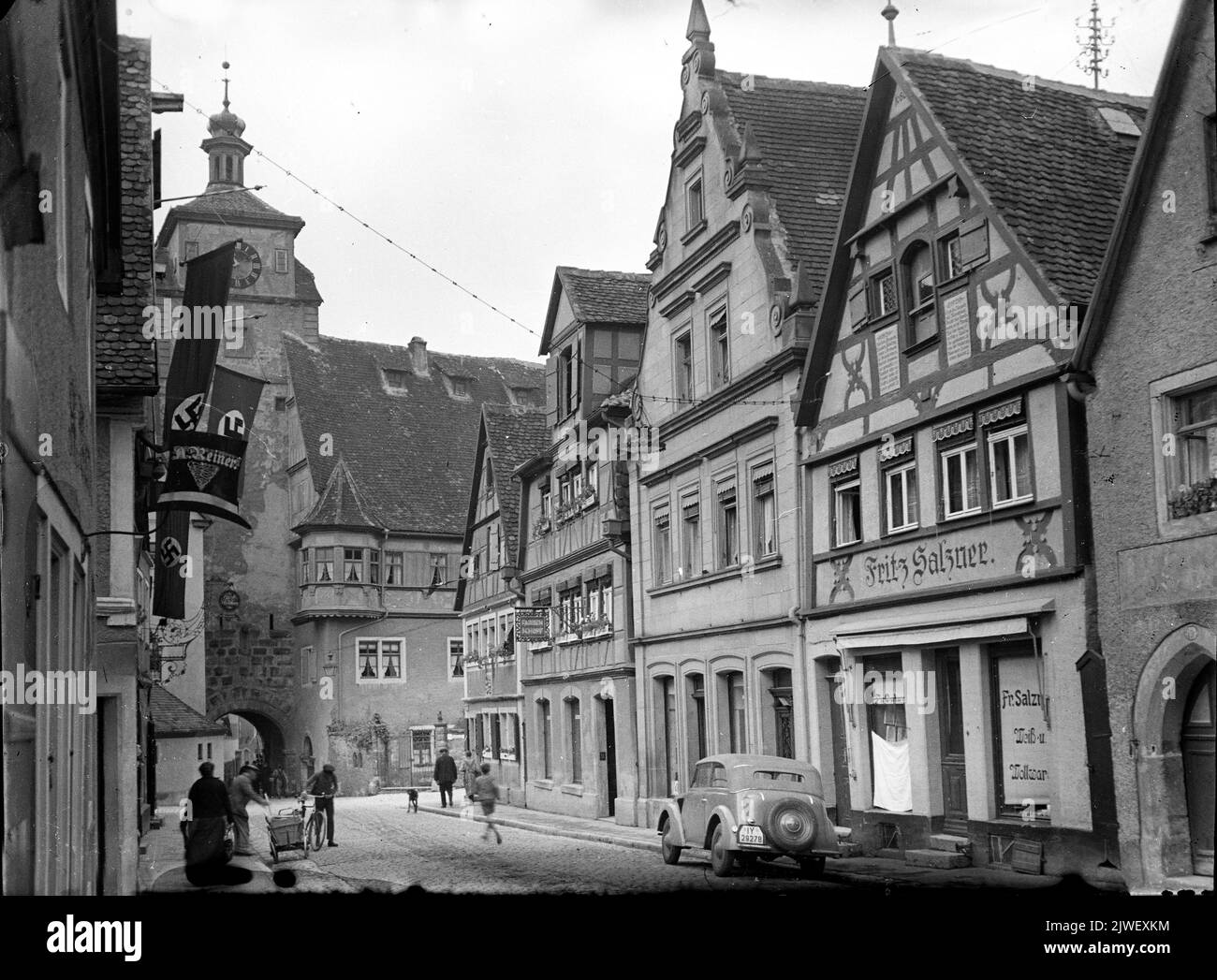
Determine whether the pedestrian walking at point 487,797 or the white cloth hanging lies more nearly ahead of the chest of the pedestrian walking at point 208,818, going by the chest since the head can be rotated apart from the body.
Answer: the pedestrian walking

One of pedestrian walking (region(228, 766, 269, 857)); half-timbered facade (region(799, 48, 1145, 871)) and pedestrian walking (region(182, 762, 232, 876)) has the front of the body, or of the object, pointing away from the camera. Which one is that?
pedestrian walking (region(182, 762, 232, 876))

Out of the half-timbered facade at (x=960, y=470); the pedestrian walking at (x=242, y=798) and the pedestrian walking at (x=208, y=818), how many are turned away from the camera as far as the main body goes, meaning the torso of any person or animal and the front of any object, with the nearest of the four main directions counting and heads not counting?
1

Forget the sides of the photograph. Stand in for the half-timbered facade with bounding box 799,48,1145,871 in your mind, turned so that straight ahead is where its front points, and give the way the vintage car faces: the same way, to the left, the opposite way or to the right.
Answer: to the right

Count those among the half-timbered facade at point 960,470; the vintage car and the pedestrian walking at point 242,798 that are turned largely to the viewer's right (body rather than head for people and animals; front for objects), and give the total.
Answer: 1

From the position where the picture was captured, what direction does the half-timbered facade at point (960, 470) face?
facing the viewer and to the left of the viewer

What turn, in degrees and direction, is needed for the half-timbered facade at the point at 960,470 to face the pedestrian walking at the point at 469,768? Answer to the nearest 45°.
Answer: approximately 90° to its right

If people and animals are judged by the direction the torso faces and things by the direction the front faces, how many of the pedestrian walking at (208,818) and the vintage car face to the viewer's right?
0

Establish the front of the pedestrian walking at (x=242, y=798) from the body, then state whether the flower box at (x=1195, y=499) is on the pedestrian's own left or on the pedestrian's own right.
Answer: on the pedestrian's own right

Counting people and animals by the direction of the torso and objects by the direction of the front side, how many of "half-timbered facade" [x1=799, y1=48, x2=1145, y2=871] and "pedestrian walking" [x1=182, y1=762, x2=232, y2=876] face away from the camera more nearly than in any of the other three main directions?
1

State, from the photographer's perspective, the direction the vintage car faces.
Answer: facing away from the viewer and to the left of the viewer

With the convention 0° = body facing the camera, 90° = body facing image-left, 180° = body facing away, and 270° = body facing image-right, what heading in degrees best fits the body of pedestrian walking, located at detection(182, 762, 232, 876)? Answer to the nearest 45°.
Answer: approximately 180°

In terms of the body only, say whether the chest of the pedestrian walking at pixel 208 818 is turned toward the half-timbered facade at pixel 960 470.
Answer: no

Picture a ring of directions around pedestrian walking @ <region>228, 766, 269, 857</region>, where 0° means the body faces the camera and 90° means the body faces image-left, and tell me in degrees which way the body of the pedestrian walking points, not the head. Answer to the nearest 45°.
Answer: approximately 270°
